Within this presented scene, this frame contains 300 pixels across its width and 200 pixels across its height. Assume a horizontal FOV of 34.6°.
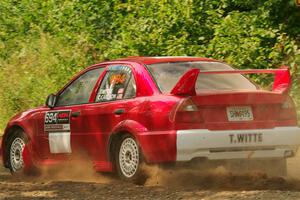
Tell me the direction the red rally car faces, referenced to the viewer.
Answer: facing away from the viewer and to the left of the viewer
